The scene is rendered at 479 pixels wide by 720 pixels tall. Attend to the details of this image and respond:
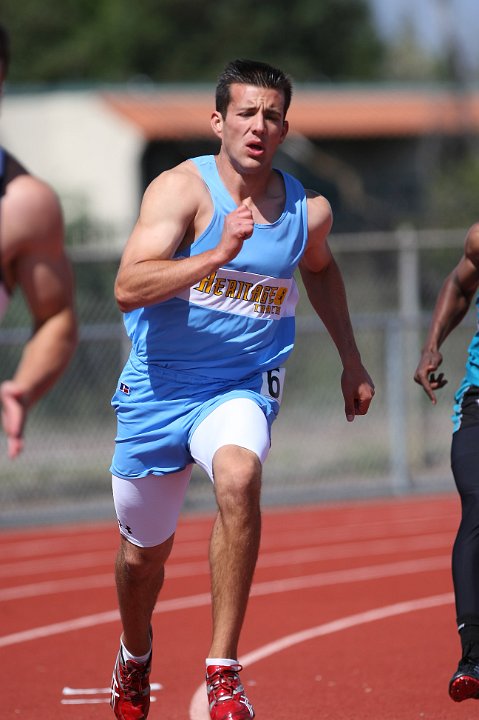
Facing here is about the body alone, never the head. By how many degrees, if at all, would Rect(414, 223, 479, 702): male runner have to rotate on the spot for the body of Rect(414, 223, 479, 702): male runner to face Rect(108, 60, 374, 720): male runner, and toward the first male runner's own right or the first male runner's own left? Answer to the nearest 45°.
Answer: approximately 45° to the first male runner's own right

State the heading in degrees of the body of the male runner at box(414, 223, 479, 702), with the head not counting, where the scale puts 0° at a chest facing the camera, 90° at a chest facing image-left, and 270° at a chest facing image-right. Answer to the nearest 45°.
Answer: approximately 0°

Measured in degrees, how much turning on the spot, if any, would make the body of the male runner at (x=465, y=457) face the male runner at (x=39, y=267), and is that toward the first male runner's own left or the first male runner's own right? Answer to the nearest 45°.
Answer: approximately 45° to the first male runner's own right

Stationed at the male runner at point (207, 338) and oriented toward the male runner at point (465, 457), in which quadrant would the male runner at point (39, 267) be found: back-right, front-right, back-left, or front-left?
back-right
